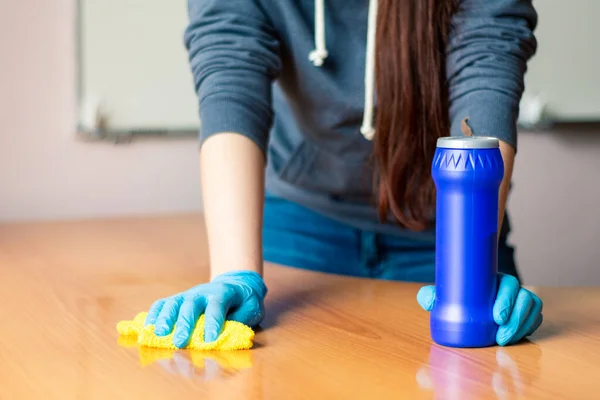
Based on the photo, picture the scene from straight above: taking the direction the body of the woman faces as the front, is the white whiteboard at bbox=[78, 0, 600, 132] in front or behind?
behind

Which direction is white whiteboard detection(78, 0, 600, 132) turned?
toward the camera

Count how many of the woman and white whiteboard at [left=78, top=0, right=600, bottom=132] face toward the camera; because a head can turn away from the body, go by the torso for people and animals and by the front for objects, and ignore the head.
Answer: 2

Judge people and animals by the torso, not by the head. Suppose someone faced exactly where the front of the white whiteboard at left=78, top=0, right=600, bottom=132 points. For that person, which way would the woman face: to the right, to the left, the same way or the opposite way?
the same way

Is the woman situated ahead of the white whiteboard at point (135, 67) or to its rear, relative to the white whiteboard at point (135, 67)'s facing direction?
ahead

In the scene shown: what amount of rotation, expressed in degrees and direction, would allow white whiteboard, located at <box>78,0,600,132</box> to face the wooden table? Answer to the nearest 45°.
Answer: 0° — it already faces it
